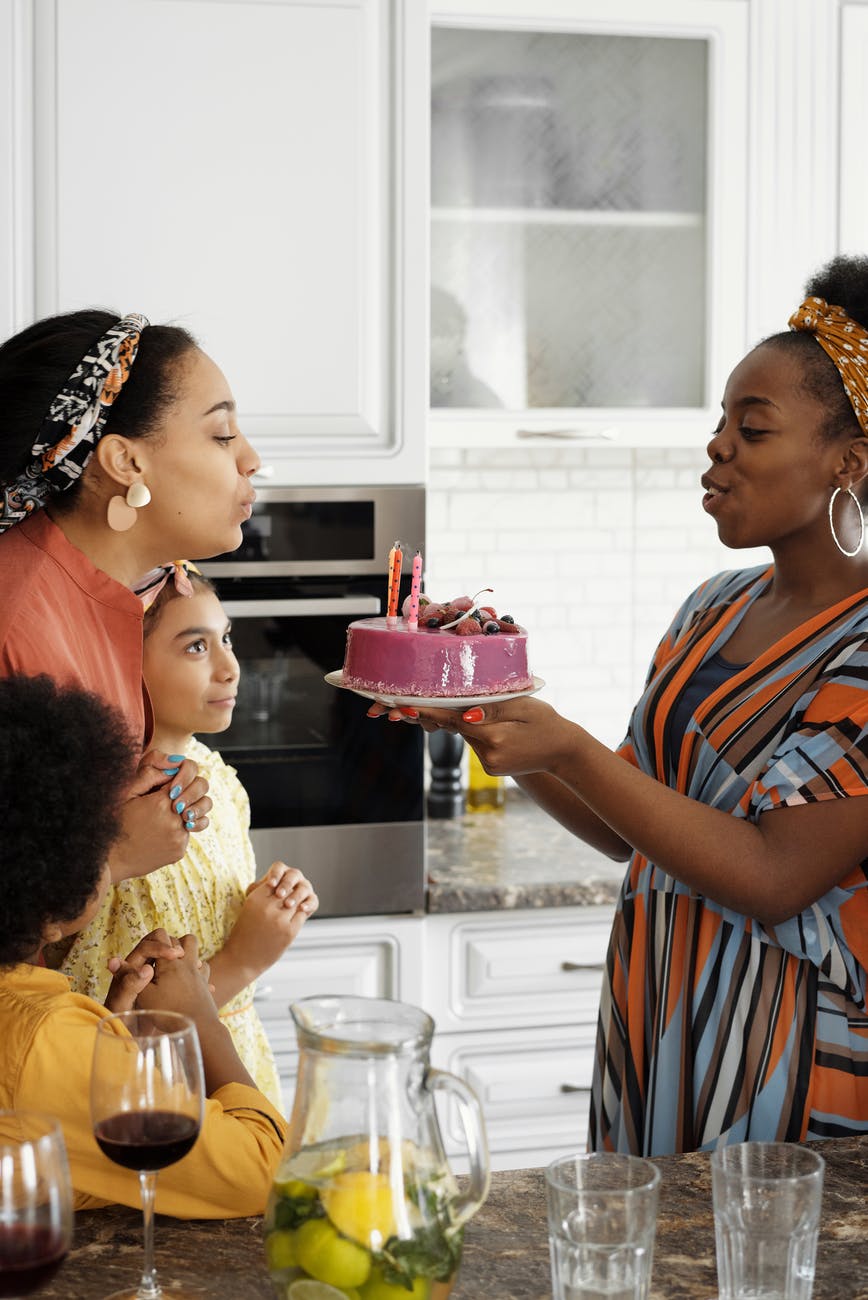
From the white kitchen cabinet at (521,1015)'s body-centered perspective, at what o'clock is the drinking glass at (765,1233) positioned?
The drinking glass is roughly at 12 o'clock from the white kitchen cabinet.

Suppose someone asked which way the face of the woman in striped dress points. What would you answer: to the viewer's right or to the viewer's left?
to the viewer's left

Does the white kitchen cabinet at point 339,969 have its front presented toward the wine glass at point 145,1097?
yes

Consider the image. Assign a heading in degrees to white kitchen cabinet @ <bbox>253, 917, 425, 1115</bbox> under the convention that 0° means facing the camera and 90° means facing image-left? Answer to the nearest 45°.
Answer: approximately 0°

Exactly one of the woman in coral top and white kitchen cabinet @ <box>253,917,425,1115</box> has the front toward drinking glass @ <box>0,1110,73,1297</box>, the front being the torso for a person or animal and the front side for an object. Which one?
the white kitchen cabinet

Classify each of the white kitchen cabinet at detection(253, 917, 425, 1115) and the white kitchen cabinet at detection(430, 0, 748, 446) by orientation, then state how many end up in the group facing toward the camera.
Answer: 2

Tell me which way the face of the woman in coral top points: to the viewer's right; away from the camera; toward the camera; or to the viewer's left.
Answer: to the viewer's right
